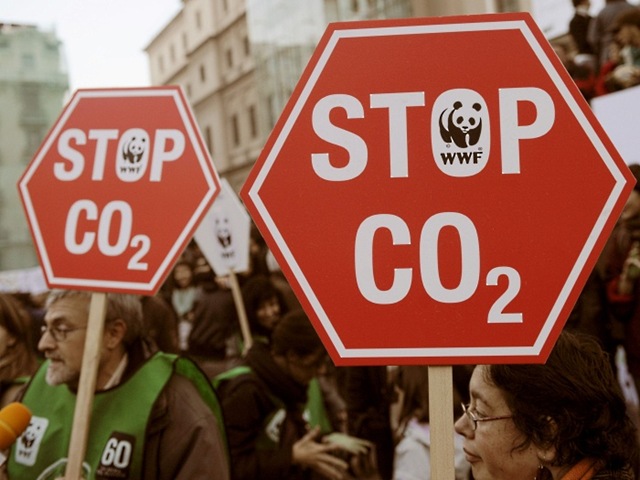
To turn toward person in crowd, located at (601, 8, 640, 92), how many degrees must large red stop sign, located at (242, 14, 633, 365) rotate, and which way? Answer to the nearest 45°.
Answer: approximately 180°

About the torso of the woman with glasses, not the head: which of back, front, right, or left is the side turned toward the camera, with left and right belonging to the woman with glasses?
left

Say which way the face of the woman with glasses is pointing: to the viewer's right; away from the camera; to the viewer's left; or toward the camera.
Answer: to the viewer's left

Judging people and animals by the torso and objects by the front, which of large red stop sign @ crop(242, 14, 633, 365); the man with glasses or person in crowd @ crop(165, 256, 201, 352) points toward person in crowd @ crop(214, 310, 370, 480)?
person in crowd @ crop(165, 256, 201, 352)

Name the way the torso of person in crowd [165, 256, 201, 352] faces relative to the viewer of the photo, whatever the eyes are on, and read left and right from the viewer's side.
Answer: facing the viewer

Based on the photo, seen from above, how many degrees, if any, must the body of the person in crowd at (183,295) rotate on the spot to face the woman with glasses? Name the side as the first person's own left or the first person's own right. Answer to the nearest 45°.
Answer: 0° — they already face them

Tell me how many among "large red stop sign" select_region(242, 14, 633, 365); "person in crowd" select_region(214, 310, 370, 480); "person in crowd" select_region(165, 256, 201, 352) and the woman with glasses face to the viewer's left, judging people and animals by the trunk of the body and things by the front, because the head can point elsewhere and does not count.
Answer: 1

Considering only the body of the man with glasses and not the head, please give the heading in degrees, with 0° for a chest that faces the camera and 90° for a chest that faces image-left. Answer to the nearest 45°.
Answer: approximately 45°

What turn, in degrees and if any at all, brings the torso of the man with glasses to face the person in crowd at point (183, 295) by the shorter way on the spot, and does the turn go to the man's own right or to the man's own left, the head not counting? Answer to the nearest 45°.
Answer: approximately 135° to the man's own right

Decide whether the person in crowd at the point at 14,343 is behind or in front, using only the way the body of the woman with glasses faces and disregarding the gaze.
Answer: in front

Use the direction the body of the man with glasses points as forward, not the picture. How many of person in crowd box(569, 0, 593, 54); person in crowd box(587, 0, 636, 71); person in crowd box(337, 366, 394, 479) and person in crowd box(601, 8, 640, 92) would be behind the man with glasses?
4

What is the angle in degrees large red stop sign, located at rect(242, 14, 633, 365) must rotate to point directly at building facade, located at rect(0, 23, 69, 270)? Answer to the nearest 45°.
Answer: approximately 135° to its right

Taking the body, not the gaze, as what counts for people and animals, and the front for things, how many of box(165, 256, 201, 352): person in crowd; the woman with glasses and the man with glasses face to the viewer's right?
0

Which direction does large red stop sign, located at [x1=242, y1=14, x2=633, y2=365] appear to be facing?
toward the camera
